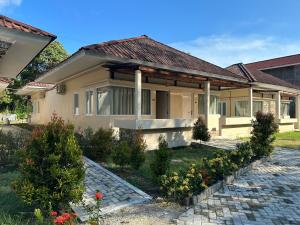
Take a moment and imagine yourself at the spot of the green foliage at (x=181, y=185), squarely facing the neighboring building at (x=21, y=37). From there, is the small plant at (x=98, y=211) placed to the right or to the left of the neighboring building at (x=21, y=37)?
left

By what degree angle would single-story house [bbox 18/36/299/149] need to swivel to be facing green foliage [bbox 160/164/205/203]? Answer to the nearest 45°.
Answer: approximately 45° to its right

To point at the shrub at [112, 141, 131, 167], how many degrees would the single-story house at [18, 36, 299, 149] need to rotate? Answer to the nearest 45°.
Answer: approximately 45° to its right

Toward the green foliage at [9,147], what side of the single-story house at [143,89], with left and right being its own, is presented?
right

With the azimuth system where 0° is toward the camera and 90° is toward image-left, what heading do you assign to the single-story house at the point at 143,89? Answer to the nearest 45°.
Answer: approximately 315°

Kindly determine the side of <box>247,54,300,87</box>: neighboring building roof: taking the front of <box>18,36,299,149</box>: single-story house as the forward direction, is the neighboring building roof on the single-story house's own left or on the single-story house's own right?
on the single-story house's own left

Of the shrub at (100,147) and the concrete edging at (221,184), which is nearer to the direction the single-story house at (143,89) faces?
the concrete edging

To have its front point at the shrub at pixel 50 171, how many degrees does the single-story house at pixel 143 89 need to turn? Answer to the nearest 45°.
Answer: approximately 45° to its right

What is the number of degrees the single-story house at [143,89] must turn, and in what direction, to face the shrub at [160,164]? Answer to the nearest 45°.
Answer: approximately 45° to its right

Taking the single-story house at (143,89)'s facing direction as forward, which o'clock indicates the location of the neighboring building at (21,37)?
The neighboring building is roughly at 2 o'clock from the single-story house.

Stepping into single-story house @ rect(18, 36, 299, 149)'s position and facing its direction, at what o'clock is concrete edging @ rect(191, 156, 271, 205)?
The concrete edging is roughly at 1 o'clock from the single-story house.

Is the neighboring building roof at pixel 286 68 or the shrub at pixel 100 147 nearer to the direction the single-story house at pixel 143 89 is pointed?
the shrub

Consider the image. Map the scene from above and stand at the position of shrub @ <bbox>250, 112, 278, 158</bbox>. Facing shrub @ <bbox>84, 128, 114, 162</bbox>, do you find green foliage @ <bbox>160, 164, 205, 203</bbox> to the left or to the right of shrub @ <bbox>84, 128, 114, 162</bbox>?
left
